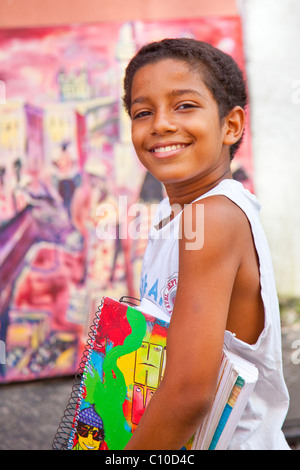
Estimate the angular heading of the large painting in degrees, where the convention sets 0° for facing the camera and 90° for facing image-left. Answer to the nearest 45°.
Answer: approximately 0°

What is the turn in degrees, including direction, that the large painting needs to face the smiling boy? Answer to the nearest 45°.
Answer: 0° — it already faces them
